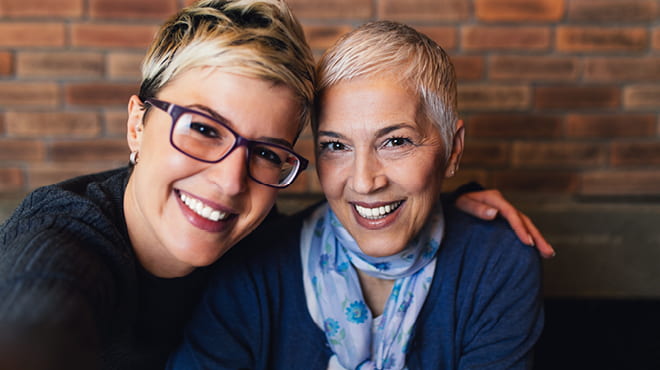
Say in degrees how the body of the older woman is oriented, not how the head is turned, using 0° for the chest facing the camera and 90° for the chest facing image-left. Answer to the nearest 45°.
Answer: approximately 0°
